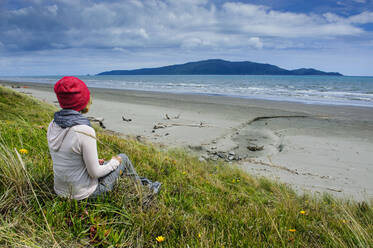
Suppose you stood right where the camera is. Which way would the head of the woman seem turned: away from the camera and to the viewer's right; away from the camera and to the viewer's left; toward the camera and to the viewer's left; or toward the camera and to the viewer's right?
away from the camera and to the viewer's right

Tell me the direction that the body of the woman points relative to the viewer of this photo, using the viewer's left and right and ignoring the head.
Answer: facing away from the viewer and to the right of the viewer
